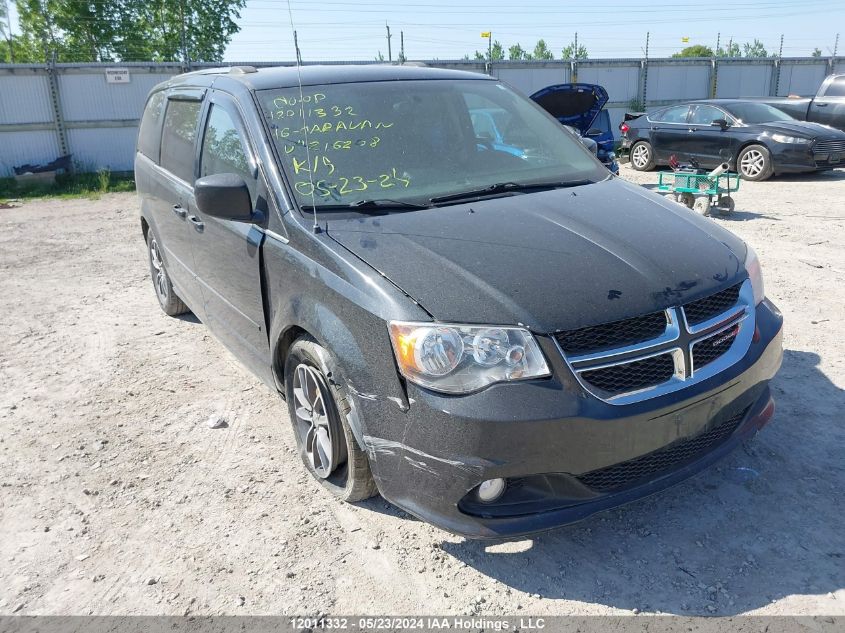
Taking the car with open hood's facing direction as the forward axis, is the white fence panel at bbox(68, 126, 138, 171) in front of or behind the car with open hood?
behind

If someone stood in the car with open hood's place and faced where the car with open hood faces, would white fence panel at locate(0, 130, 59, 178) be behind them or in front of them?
behind

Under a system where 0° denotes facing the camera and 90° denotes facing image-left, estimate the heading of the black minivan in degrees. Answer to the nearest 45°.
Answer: approximately 315°

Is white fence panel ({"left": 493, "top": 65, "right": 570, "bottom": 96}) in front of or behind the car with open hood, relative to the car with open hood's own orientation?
behind

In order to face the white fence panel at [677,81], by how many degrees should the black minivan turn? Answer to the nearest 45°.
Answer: approximately 135° to its left

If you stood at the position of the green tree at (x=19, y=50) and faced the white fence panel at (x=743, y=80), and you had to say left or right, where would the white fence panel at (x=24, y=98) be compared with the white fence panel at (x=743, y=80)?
right

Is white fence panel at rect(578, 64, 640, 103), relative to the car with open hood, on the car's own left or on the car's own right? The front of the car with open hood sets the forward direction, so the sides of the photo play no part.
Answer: on the car's own left

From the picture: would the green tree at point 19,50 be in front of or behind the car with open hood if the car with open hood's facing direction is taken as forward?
behind

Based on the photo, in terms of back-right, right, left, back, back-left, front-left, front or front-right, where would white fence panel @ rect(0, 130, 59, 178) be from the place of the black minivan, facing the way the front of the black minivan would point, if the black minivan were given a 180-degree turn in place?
front

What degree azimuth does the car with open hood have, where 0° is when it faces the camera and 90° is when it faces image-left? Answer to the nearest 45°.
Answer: approximately 315°

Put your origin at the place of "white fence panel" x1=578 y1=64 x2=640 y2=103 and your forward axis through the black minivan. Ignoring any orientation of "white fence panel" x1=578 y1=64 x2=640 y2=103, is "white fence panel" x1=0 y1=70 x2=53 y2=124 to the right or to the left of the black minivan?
right

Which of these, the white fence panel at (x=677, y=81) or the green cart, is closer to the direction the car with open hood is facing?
the green cart

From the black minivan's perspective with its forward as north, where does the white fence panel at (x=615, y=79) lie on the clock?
The white fence panel is roughly at 8 o'clock from the black minivan.

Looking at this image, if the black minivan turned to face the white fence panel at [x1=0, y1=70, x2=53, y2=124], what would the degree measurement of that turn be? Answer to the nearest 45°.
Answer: approximately 180°

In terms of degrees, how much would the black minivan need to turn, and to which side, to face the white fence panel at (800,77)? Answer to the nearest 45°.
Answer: approximately 90° to its left

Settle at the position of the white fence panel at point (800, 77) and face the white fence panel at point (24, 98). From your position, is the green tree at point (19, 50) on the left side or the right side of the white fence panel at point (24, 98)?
right
